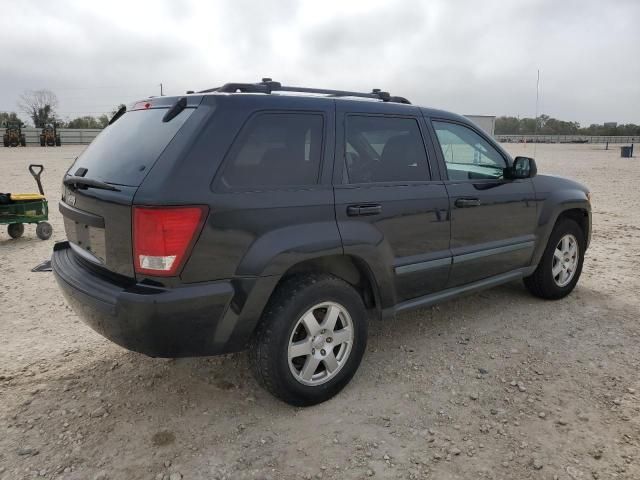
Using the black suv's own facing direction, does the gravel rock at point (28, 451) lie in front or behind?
behind

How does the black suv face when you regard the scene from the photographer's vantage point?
facing away from the viewer and to the right of the viewer
